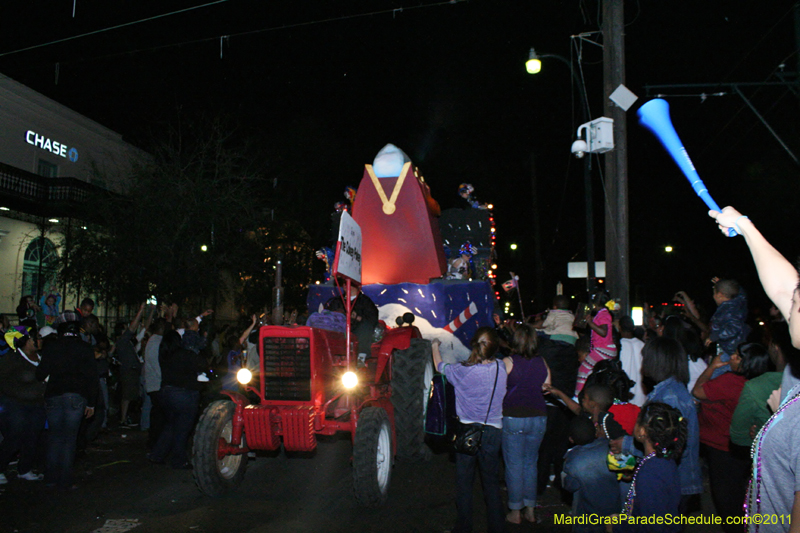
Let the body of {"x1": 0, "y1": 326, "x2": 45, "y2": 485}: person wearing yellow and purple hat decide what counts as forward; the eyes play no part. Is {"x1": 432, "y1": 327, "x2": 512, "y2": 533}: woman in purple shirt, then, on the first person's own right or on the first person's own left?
on the first person's own right

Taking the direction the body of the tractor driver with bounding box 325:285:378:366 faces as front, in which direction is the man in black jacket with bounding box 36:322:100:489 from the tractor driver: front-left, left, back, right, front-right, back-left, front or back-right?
front-right

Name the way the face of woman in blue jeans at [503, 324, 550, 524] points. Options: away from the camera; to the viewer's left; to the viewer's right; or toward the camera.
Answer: away from the camera

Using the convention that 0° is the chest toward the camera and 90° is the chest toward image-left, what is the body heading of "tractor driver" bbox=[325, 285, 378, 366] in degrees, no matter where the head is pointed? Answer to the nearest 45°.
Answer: approximately 45°

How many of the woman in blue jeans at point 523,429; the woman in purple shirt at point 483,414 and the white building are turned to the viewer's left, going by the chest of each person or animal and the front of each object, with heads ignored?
0

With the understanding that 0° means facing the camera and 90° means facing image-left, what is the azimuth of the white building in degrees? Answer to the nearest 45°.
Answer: approximately 315°

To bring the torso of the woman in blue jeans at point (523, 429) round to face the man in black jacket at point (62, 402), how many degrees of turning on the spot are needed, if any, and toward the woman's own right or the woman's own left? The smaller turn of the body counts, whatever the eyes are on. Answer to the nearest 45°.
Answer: approximately 90° to the woman's own left

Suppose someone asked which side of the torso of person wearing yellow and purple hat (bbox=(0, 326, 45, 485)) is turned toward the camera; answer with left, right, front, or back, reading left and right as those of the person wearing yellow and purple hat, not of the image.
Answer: right

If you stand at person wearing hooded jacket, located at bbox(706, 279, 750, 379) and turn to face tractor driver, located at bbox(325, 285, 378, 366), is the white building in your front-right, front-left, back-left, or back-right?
front-right

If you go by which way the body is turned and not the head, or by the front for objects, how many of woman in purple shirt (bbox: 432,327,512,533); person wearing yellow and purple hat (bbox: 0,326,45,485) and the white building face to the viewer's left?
0

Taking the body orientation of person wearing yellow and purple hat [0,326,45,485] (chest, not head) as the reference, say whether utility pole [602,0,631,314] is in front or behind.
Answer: in front

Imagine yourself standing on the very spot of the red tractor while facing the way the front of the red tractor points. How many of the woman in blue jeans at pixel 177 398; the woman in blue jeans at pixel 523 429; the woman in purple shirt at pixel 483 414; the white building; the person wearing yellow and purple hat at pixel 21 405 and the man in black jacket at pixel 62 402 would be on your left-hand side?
2

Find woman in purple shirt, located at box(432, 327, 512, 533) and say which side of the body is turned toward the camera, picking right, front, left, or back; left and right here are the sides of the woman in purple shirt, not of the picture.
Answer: back
